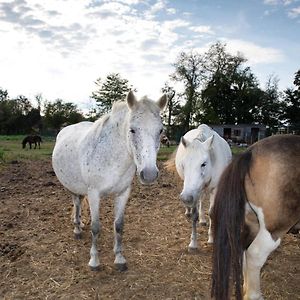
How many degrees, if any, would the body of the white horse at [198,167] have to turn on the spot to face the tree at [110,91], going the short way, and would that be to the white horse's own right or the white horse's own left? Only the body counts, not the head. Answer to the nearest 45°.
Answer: approximately 180°

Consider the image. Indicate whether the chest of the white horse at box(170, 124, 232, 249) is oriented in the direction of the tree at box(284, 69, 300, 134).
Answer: no

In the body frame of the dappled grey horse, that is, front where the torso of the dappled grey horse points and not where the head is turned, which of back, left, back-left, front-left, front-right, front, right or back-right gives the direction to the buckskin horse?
front

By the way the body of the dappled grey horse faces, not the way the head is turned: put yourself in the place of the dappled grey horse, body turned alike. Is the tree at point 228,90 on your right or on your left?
on your left

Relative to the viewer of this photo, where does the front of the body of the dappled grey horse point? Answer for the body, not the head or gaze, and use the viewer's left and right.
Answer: facing the viewer and to the right of the viewer

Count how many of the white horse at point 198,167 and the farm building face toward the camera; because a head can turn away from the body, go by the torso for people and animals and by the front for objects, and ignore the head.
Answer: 2

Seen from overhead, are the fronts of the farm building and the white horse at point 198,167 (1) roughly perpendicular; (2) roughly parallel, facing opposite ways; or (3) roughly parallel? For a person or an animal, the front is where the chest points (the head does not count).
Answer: roughly parallel

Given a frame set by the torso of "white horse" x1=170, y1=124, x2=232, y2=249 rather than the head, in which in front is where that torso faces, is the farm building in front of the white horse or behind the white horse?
behind

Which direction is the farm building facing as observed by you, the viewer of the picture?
facing the viewer

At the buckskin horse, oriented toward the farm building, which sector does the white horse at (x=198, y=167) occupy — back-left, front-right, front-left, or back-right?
front-left

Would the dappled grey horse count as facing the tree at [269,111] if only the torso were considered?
no

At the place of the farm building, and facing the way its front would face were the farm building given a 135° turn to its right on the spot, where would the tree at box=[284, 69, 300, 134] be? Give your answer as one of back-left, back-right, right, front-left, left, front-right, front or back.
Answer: right

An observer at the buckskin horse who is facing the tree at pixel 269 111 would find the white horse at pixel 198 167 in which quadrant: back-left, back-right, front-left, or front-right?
front-left

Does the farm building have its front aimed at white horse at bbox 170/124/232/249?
yes
